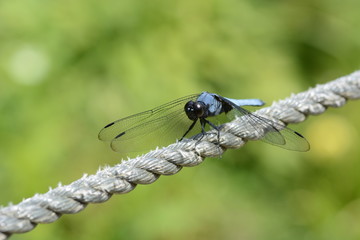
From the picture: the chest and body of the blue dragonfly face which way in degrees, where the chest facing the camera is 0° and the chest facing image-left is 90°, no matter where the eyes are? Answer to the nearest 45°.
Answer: approximately 45°
